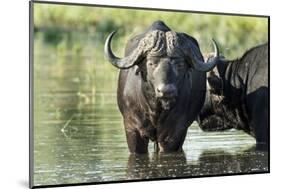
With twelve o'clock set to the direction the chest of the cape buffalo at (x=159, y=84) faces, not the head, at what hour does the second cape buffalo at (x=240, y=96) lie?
The second cape buffalo is roughly at 8 o'clock from the cape buffalo.

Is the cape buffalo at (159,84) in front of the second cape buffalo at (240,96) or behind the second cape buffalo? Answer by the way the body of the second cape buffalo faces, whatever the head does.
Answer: in front

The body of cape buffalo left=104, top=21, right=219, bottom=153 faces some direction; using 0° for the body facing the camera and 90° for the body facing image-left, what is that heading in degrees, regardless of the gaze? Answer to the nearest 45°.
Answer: approximately 0°

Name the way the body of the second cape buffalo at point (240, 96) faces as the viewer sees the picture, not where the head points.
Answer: to the viewer's left

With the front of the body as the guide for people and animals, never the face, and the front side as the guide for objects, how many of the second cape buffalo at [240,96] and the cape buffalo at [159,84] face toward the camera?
1

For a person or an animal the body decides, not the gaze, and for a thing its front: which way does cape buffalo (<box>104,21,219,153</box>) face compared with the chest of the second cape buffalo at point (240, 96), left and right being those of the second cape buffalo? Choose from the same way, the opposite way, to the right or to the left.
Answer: to the left
